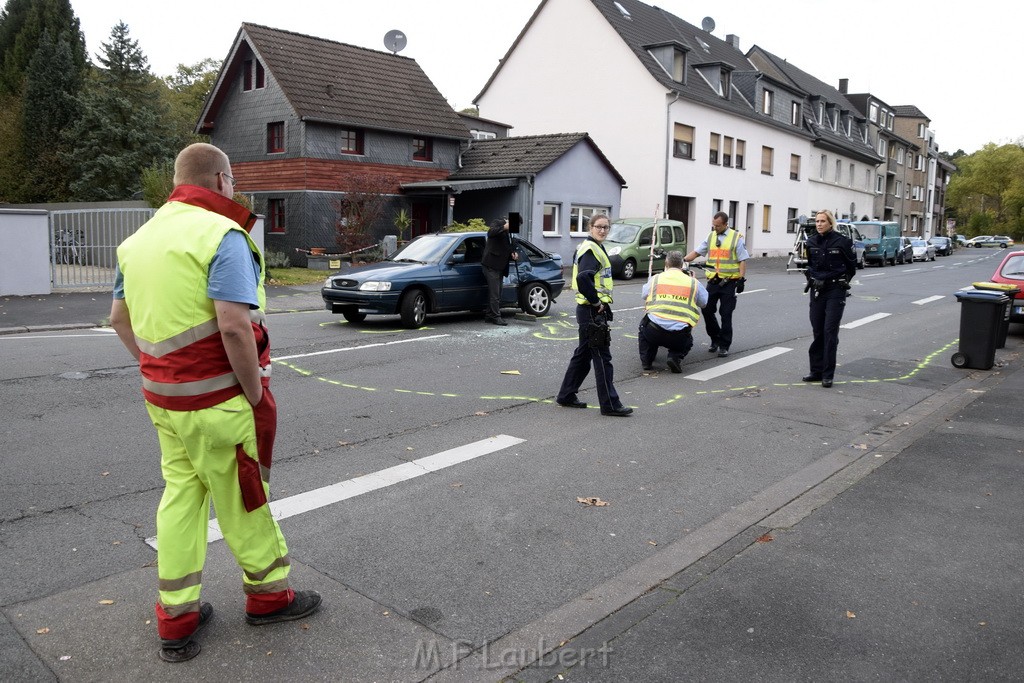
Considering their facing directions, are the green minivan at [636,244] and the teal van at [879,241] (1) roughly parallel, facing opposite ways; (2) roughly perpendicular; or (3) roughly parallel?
roughly parallel

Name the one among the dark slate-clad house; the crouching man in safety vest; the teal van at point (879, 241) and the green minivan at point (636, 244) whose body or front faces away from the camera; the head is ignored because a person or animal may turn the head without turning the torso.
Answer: the crouching man in safety vest

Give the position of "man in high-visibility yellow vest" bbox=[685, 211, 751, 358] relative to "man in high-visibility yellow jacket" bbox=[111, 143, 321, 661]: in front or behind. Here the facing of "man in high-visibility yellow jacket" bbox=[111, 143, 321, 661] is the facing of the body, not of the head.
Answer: in front

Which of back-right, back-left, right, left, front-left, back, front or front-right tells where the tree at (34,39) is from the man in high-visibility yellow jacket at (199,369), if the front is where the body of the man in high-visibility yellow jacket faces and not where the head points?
front-left

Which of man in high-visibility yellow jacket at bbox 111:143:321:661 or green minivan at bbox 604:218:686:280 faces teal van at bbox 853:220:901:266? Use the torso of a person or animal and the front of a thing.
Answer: the man in high-visibility yellow jacket

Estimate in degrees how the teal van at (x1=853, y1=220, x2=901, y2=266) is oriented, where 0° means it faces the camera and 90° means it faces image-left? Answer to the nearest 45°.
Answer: approximately 45°

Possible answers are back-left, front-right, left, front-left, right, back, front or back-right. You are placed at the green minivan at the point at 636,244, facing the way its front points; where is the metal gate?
front

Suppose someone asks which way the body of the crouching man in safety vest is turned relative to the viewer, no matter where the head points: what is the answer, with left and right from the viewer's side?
facing away from the viewer

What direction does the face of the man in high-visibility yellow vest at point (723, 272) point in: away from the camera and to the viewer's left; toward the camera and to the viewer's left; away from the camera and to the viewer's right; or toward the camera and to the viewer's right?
toward the camera and to the viewer's left

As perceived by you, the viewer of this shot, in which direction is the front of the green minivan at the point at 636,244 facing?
facing the viewer and to the left of the viewer

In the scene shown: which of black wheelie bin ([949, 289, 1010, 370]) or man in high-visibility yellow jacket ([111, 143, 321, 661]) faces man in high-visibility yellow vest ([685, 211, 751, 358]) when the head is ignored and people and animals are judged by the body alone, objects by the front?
man in high-visibility yellow jacket ([111, 143, 321, 661])

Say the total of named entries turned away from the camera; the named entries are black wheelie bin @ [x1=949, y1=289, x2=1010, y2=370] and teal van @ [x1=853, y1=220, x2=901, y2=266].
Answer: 0

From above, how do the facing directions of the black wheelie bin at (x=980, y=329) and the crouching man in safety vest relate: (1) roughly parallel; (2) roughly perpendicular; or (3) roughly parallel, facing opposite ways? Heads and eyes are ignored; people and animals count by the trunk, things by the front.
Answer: roughly perpendicular

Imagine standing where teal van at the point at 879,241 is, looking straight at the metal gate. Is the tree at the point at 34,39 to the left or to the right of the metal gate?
right

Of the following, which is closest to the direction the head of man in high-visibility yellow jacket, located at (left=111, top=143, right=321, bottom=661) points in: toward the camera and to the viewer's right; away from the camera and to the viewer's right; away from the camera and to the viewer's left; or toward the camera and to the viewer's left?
away from the camera and to the viewer's right
